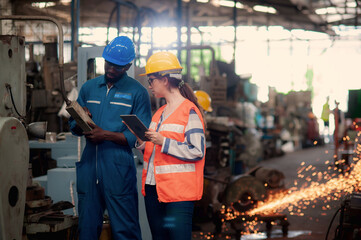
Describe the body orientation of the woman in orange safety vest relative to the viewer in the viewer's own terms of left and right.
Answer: facing the viewer and to the left of the viewer

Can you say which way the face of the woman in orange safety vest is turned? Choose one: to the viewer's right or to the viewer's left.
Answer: to the viewer's left

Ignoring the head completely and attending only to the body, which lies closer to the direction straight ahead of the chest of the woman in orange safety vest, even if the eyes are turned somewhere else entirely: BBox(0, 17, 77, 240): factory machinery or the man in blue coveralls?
the factory machinery

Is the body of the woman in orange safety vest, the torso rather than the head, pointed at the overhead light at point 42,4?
no

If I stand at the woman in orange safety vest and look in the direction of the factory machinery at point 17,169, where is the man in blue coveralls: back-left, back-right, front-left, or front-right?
front-right

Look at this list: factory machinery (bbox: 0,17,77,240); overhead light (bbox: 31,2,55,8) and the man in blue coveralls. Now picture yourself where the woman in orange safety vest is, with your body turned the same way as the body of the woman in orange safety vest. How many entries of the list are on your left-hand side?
0

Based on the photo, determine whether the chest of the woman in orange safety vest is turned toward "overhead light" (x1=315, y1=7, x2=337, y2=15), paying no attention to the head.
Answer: no

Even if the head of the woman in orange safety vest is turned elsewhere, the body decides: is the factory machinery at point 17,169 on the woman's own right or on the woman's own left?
on the woman's own right

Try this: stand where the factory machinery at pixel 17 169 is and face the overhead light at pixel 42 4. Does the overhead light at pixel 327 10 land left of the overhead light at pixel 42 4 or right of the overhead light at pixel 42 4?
right
